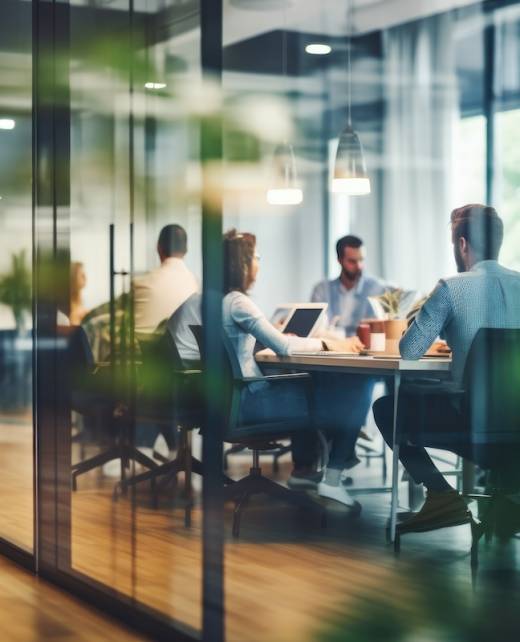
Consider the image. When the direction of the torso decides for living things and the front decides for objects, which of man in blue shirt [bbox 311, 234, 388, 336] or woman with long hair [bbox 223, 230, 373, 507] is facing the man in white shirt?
the man in blue shirt

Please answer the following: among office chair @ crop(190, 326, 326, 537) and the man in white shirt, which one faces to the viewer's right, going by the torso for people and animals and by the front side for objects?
the office chair

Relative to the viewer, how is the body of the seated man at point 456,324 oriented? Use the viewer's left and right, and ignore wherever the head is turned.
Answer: facing away from the viewer and to the left of the viewer

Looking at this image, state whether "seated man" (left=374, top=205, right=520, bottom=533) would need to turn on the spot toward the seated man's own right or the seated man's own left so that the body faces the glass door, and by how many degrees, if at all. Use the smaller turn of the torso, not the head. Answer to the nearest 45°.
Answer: approximately 45° to the seated man's own left

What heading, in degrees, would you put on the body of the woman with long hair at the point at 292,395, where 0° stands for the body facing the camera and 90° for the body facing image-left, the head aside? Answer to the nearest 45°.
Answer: approximately 270°

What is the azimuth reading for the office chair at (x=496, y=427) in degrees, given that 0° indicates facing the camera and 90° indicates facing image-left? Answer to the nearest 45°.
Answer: approximately 135°

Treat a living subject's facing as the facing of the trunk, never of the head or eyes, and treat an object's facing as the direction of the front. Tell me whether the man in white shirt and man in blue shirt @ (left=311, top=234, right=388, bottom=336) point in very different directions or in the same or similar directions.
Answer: very different directions

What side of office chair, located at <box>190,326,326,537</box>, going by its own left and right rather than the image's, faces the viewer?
right

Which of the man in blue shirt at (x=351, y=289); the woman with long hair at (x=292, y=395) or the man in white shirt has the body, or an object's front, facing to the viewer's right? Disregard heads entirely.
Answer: the woman with long hair

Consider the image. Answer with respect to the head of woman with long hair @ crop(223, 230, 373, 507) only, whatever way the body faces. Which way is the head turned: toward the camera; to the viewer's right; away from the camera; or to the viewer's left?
to the viewer's right

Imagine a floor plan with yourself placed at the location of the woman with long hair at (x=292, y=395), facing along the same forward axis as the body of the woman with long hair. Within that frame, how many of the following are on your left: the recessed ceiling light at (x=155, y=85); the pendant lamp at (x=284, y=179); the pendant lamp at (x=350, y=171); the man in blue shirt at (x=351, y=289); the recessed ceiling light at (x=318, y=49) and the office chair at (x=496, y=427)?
4

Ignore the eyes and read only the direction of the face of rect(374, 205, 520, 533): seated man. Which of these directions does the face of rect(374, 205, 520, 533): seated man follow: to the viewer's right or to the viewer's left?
to the viewer's left

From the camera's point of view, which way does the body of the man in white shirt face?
away from the camera

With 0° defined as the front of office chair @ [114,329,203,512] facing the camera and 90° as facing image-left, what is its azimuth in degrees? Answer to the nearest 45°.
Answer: approximately 225°
